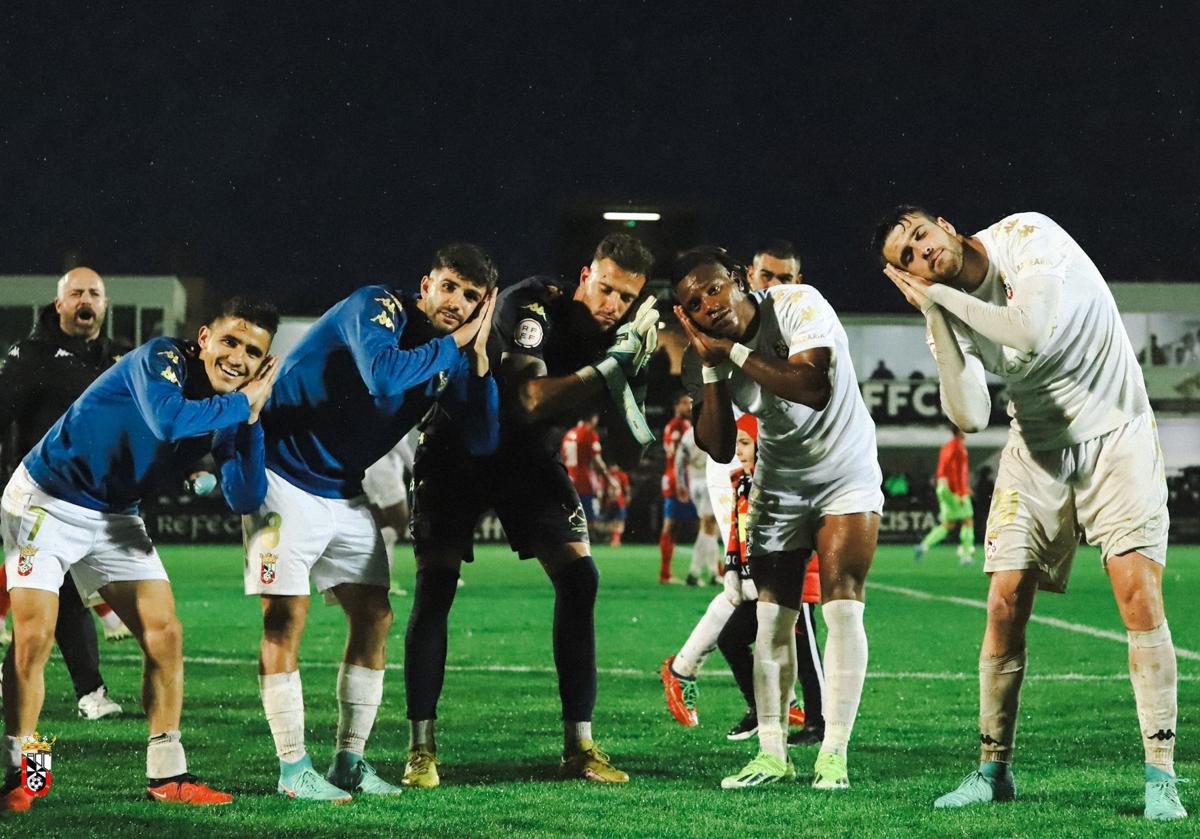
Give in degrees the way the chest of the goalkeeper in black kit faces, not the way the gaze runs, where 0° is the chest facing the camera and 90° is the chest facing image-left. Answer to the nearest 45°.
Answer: approximately 315°

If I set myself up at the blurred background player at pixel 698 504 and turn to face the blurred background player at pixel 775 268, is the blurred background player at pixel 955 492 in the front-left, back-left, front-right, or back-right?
back-left

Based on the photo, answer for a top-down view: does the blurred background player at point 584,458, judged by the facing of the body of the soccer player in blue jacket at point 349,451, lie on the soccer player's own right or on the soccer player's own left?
on the soccer player's own left

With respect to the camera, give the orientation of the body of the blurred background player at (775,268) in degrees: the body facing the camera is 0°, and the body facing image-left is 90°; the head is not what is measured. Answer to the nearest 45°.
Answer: approximately 0°

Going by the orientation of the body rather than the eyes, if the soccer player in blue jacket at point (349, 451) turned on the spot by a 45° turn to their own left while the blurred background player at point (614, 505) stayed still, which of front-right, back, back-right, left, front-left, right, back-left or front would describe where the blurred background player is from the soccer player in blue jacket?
left

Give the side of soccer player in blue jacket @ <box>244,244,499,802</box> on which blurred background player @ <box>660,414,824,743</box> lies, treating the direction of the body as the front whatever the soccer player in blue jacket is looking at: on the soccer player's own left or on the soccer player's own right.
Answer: on the soccer player's own left

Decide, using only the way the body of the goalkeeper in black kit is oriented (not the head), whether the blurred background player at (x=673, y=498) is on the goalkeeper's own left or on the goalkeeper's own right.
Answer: on the goalkeeper's own left

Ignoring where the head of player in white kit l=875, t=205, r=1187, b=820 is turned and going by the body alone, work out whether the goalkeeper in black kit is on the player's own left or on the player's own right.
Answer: on the player's own right

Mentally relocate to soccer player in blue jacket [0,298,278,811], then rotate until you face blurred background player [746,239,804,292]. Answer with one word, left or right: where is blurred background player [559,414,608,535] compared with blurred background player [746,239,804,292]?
left
